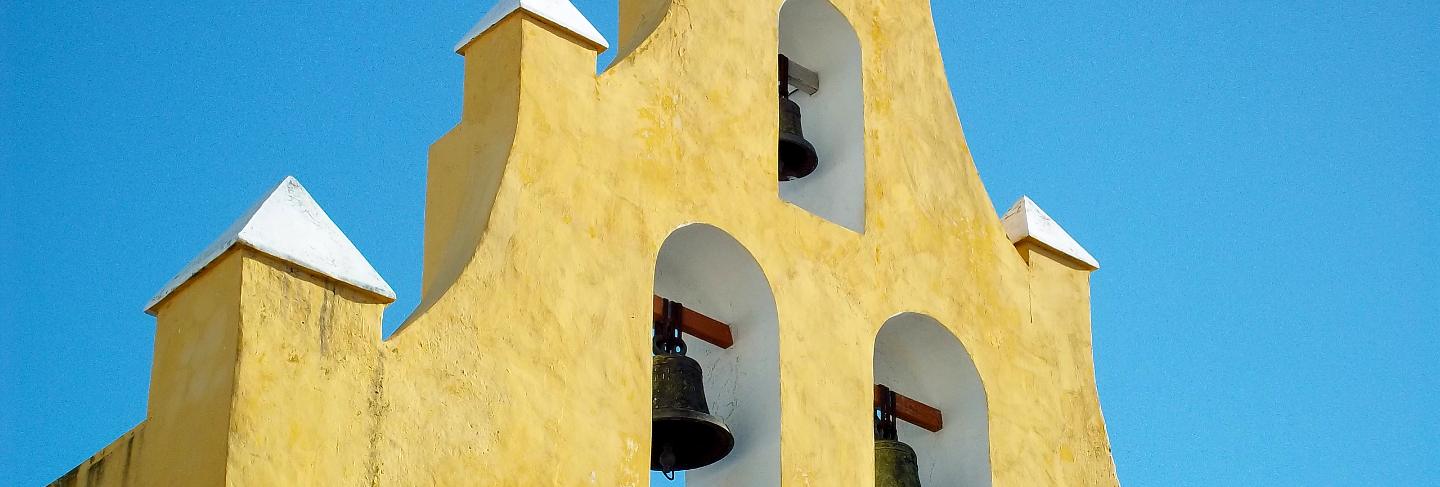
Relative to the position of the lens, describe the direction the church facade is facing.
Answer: facing the viewer and to the right of the viewer
